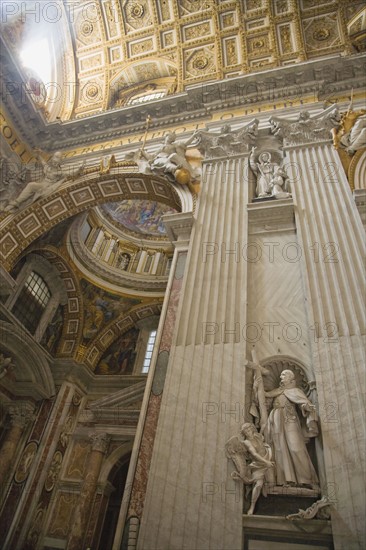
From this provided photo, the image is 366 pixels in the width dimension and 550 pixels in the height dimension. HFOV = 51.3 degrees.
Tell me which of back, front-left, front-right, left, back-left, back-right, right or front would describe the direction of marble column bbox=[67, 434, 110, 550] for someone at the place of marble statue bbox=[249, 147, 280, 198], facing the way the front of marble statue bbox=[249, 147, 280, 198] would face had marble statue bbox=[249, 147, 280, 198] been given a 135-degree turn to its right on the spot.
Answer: front

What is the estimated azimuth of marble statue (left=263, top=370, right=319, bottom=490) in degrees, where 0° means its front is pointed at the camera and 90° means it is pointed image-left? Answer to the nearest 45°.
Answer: approximately 45°

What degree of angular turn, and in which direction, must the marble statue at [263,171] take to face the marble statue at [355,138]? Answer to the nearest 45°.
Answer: approximately 90° to its left

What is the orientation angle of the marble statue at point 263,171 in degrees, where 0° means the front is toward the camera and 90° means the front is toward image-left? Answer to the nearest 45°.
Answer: approximately 0°

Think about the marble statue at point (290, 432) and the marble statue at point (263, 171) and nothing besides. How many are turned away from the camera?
0

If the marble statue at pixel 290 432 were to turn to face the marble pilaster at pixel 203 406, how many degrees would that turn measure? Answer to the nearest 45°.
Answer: approximately 45° to its right
